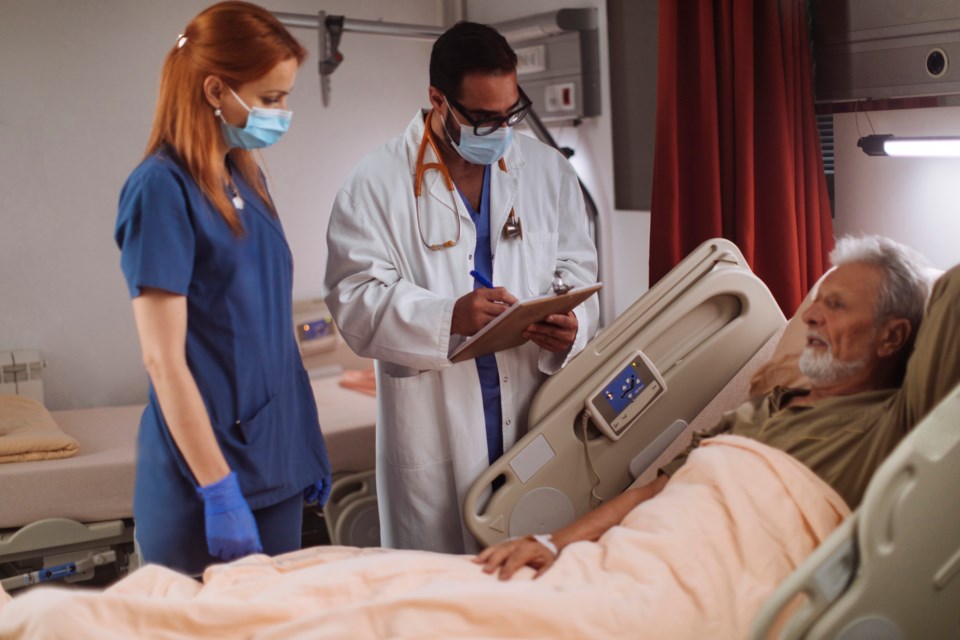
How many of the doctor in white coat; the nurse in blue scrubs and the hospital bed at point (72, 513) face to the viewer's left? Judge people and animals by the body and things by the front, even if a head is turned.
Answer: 1

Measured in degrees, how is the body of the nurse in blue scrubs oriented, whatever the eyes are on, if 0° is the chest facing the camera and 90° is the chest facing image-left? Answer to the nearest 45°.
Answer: approximately 315°

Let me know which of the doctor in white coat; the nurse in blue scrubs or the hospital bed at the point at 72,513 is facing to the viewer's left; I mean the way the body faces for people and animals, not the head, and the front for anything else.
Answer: the hospital bed

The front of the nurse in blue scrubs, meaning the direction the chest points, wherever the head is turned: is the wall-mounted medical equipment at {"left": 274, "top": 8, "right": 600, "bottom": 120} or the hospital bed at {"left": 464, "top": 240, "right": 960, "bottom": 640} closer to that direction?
the hospital bed

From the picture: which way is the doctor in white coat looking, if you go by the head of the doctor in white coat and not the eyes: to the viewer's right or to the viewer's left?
to the viewer's right

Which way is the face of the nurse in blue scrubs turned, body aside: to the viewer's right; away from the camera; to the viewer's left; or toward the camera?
to the viewer's right

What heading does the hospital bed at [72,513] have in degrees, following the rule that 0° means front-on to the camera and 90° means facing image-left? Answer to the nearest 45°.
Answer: approximately 90°

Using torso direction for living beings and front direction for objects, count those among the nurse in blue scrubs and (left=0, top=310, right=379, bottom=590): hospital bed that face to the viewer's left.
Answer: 1

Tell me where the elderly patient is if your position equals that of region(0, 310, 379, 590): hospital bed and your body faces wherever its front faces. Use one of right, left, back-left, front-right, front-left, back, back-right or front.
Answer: back-left

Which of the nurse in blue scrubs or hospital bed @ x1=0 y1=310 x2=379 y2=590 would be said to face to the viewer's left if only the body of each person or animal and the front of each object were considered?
the hospital bed

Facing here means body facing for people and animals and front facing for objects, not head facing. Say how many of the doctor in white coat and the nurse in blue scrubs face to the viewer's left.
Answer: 0
